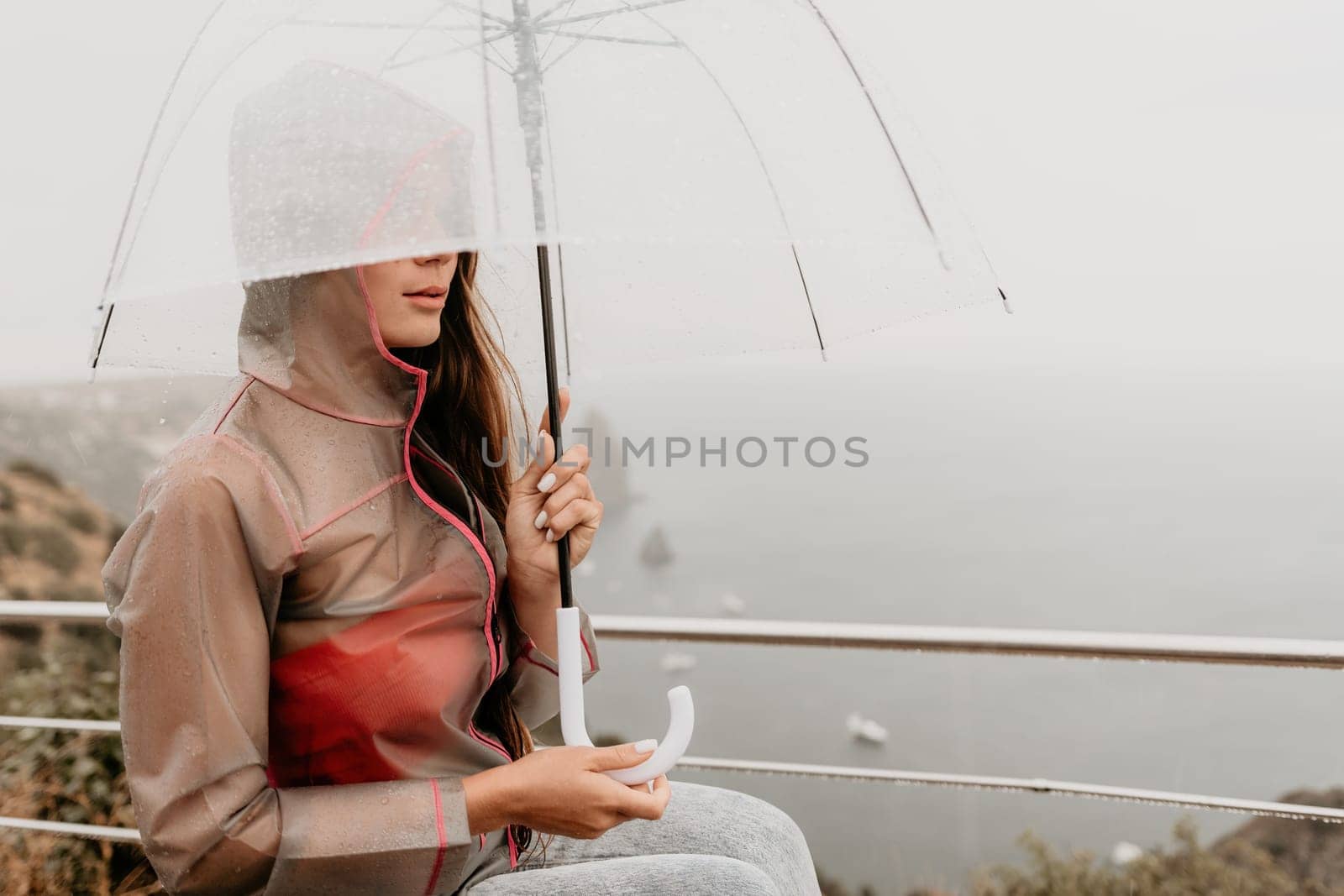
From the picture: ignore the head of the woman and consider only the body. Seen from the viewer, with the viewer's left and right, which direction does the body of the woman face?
facing the viewer and to the right of the viewer

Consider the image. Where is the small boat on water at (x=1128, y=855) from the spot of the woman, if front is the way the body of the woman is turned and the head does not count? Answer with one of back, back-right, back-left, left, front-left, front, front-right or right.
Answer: left

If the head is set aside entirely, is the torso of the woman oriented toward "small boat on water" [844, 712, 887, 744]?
no

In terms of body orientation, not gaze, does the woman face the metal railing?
no

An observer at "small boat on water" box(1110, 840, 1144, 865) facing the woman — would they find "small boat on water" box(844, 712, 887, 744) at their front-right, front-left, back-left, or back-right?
back-right

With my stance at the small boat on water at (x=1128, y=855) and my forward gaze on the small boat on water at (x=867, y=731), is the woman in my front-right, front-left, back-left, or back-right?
back-left
